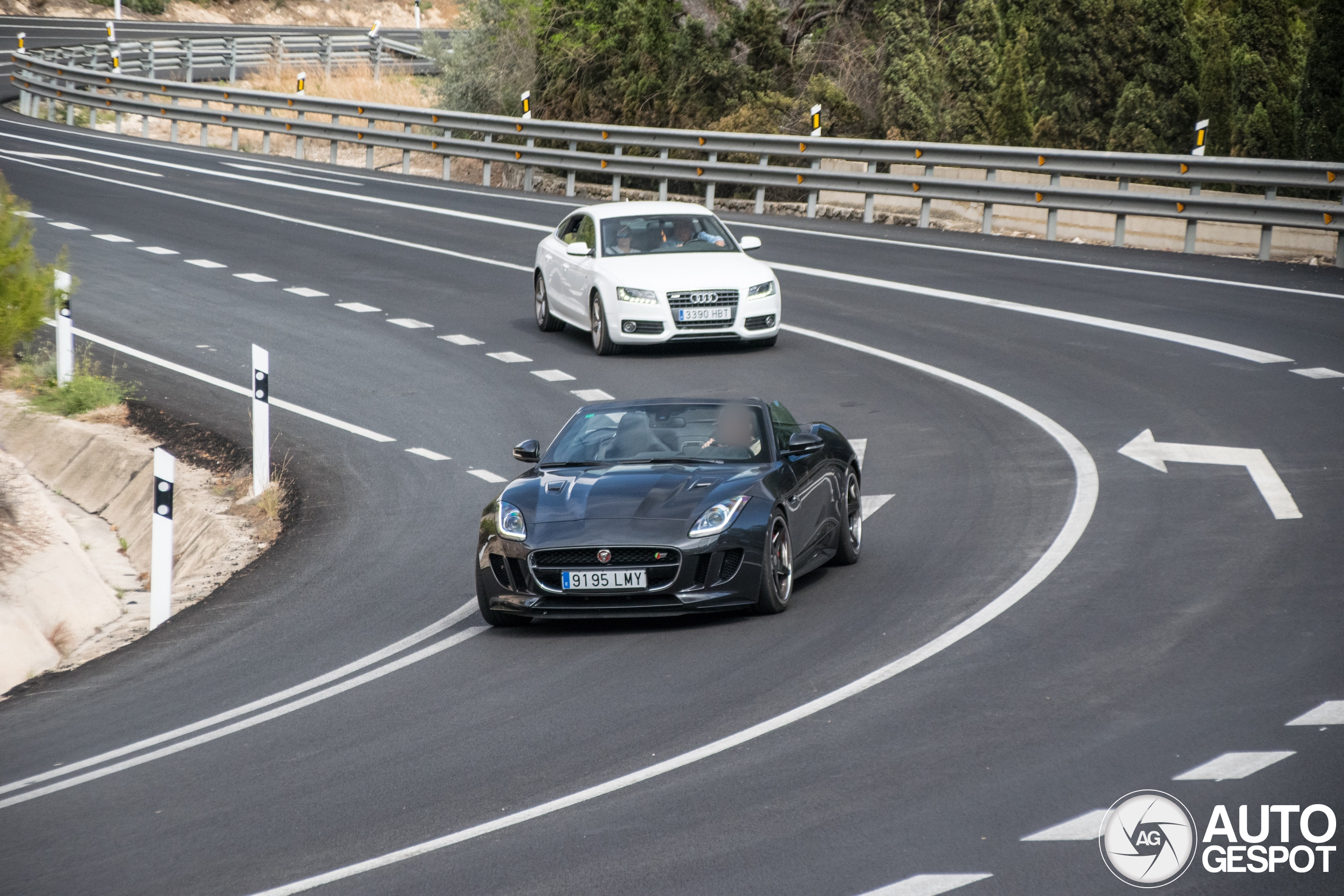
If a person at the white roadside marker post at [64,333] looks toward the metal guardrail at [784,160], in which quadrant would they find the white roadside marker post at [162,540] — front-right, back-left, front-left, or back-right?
back-right

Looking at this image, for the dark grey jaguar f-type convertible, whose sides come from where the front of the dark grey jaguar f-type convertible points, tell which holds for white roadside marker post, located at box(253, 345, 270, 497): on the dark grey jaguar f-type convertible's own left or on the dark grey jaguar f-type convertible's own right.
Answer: on the dark grey jaguar f-type convertible's own right

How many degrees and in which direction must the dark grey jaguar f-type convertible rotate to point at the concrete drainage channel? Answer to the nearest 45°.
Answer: approximately 90° to its right

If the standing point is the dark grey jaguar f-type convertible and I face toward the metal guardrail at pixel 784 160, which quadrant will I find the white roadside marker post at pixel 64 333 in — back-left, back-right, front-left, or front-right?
front-left

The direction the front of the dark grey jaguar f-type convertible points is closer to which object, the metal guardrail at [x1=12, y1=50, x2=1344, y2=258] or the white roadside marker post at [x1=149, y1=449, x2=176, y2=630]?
the white roadside marker post

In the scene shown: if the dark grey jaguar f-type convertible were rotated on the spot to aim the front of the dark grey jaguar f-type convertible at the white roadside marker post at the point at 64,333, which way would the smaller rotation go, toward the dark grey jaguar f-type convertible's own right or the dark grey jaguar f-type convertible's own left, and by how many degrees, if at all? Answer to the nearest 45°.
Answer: approximately 90° to the dark grey jaguar f-type convertible's own right

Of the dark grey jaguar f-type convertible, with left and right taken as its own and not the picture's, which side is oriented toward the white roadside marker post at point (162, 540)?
right

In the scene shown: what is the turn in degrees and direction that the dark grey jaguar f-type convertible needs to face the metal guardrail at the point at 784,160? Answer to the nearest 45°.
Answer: approximately 135° to its right
